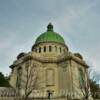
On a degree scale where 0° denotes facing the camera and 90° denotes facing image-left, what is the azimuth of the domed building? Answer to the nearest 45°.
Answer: approximately 0°
